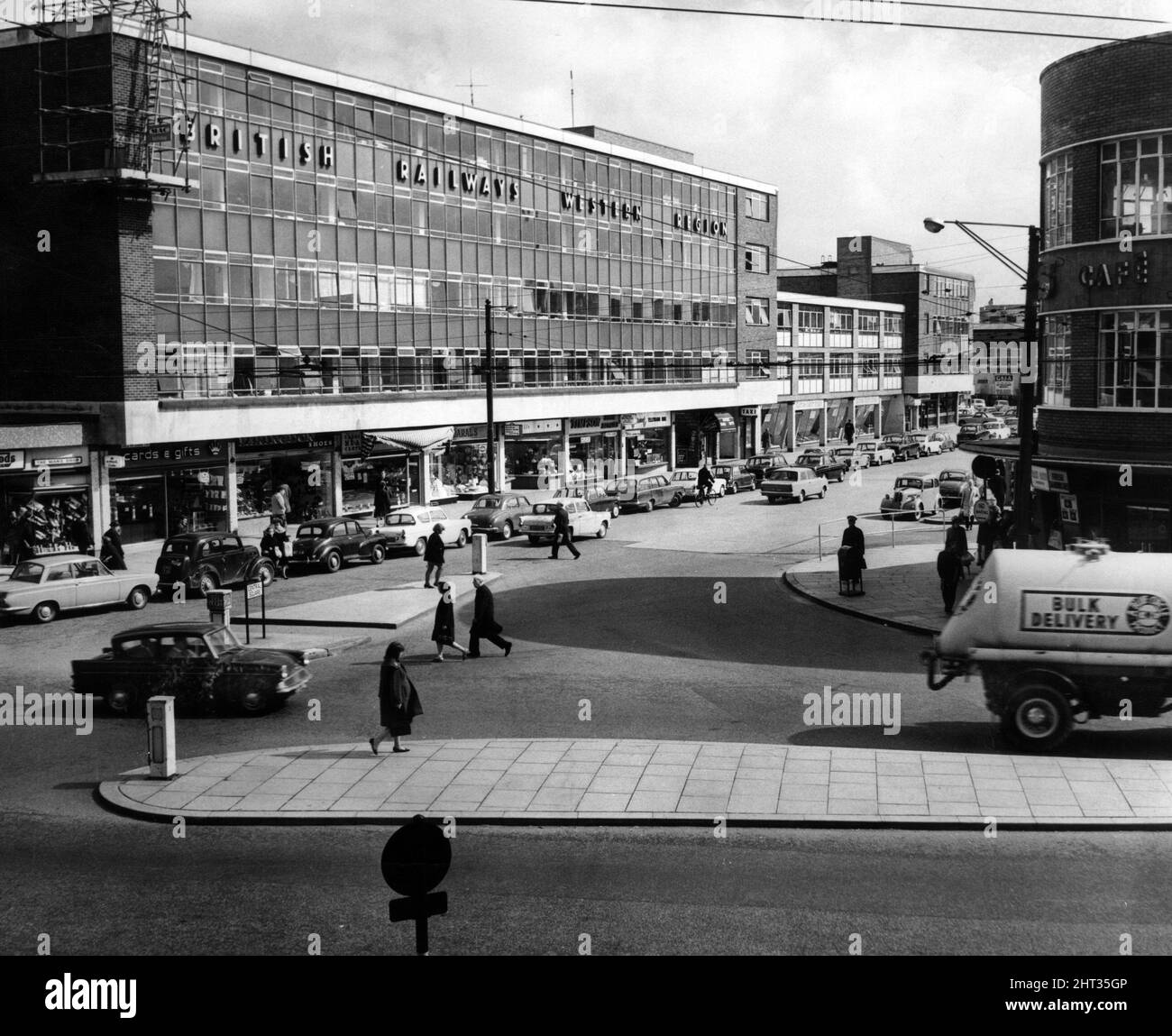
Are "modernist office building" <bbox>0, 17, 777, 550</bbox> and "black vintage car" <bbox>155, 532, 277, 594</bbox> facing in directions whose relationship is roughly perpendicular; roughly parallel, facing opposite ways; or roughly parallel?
roughly perpendicular

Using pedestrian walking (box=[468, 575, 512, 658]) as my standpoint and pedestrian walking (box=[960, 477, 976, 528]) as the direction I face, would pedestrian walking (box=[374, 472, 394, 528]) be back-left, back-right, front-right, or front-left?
front-left

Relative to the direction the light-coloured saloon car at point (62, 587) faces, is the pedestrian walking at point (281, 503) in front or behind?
in front

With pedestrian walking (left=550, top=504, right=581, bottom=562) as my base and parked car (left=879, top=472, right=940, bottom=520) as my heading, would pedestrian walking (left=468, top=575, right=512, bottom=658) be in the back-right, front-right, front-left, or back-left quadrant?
back-right
